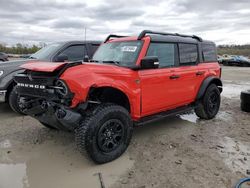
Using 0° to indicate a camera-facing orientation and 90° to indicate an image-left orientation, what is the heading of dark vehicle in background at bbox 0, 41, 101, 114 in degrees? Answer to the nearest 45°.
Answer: approximately 45°

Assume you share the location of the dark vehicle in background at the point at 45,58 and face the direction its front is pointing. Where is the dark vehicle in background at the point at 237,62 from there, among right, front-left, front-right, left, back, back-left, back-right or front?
back
